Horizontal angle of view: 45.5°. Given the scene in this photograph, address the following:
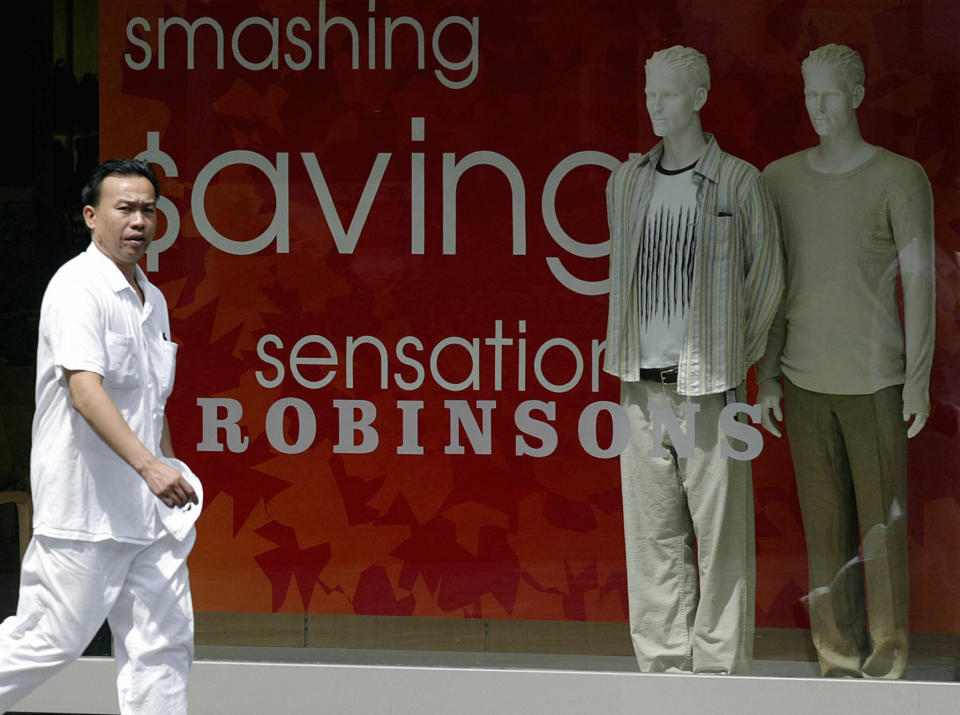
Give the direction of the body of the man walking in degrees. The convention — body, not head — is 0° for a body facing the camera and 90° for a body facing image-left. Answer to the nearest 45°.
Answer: approximately 315°

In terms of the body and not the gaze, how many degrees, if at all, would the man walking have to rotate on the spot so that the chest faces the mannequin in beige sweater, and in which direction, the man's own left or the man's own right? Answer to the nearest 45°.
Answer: approximately 45° to the man's own left

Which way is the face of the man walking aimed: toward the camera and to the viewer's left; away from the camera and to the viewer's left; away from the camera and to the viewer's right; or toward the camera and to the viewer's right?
toward the camera and to the viewer's right
